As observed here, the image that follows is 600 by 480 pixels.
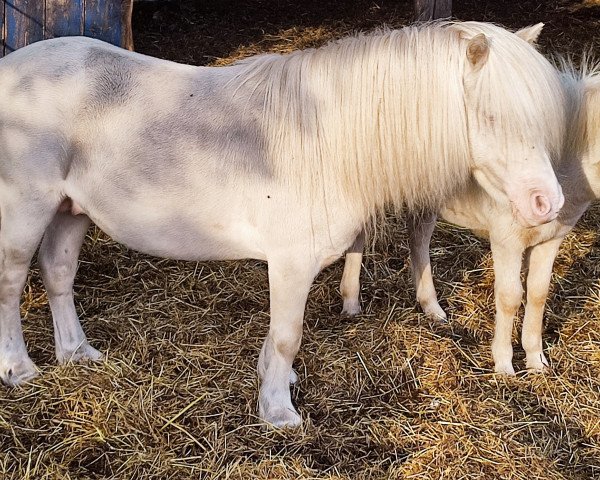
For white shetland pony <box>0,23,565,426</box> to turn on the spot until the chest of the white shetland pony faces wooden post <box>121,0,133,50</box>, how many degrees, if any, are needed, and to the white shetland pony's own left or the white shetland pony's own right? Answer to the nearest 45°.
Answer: approximately 90° to the white shetland pony's own left

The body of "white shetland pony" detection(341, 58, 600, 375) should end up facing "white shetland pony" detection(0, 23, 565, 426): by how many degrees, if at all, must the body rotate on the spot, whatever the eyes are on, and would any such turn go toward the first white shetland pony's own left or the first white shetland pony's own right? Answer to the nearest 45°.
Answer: approximately 90° to the first white shetland pony's own right

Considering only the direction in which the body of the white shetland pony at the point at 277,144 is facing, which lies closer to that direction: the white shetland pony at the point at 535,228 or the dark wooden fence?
the white shetland pony

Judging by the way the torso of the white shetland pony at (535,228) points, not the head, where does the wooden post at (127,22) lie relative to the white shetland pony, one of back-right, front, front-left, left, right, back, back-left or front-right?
back

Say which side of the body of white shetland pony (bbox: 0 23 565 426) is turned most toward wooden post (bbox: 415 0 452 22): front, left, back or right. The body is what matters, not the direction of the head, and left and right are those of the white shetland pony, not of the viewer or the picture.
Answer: left

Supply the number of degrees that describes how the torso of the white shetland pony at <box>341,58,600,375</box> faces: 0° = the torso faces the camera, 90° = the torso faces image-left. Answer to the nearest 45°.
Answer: approximately 315°

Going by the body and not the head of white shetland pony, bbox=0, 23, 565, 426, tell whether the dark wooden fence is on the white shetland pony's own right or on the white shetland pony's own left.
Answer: on the white shetland pony's own left

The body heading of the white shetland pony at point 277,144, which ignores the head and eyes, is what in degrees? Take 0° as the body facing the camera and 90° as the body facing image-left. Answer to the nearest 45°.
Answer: approximately 270°

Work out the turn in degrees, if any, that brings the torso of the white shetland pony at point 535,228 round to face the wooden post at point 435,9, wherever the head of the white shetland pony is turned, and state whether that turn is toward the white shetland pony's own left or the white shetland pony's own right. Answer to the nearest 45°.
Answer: approximately 135° to the white shetland pony's own left

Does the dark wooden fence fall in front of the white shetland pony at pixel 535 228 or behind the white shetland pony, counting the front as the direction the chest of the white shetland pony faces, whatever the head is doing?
behind
